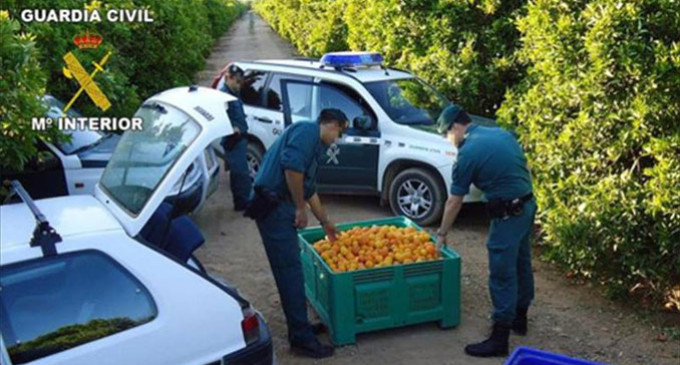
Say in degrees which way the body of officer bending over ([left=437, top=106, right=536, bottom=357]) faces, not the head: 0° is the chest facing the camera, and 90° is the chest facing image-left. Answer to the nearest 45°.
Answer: approximately 90°

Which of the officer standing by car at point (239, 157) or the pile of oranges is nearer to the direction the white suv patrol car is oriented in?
the pile of oranges

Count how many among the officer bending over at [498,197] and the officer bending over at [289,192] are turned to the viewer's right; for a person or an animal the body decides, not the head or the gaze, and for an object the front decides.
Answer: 1

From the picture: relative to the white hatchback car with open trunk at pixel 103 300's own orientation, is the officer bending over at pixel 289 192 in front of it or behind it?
behind

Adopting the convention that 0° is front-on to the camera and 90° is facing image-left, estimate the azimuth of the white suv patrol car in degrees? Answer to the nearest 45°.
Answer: approximately 315°

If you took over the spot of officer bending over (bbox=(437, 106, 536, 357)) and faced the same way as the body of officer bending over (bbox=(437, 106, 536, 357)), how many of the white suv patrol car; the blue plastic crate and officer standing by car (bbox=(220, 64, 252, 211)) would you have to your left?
1

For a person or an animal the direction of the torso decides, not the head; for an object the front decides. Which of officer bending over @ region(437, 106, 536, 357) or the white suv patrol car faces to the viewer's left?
the officer bending over

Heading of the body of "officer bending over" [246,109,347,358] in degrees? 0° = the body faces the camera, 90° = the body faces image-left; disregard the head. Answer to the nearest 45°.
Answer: approximately 270°

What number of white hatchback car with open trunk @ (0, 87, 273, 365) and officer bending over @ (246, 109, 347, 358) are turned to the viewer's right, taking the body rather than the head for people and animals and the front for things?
1

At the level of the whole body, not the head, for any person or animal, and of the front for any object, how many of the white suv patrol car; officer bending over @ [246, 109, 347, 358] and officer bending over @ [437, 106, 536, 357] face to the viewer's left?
1

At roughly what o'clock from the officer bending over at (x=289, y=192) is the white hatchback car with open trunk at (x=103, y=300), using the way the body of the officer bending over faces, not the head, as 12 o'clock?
The white hatchback car with open trunk is roughly at 4 o'clock from the officer bending over.

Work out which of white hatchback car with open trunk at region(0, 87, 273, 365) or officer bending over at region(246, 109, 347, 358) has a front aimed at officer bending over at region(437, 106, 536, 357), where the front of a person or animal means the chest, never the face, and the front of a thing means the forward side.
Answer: officer bending over at region(246, 109, 347, 358)
